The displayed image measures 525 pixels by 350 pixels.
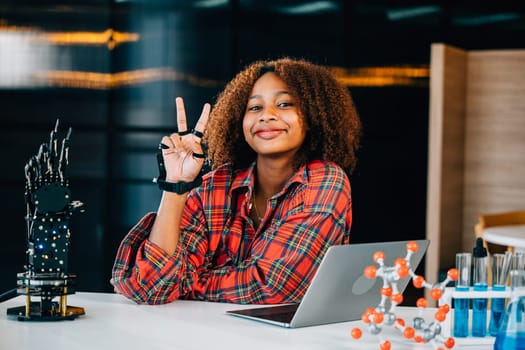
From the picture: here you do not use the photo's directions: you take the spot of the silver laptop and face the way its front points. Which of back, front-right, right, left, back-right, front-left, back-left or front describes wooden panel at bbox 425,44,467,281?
front-right

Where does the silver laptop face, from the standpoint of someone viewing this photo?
facing away from the viewer and to the left of the viewer

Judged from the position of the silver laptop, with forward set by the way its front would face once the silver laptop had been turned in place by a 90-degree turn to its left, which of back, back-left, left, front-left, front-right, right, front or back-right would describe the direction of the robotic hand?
front-right

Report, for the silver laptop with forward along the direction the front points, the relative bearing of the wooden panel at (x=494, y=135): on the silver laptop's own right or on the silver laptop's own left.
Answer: on the silver laptop's own right

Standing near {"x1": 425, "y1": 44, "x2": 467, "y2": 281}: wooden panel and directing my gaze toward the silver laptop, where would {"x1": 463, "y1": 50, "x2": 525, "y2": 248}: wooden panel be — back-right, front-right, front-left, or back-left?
back-left
